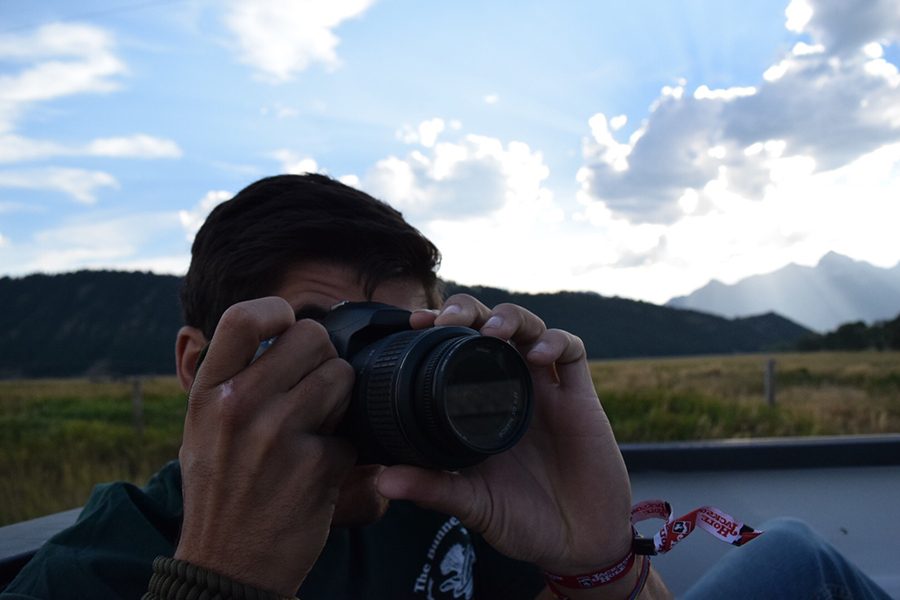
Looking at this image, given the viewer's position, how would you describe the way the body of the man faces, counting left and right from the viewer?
facing the viewer and to the right of the viewer
